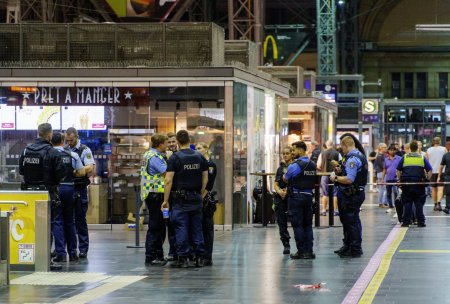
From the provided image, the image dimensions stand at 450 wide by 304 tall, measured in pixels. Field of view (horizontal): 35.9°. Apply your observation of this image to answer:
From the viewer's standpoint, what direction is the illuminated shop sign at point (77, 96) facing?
toward the camera

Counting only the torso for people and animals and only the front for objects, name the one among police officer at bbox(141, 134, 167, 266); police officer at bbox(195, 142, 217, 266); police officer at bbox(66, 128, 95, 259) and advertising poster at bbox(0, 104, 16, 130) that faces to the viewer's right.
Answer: police officer at bbox(141, 134, 167, 266)

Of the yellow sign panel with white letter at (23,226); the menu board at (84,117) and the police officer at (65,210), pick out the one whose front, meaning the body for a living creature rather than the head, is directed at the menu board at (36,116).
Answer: the police officer

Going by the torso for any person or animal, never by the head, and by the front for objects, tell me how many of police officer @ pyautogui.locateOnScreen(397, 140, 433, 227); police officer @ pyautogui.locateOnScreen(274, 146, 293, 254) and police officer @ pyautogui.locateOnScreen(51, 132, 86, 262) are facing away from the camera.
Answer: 2

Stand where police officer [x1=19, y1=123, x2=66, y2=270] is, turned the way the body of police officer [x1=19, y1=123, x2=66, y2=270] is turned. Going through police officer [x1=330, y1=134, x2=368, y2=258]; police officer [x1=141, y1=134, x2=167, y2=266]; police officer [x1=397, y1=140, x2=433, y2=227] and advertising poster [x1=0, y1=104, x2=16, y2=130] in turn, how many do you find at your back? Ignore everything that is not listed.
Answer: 0

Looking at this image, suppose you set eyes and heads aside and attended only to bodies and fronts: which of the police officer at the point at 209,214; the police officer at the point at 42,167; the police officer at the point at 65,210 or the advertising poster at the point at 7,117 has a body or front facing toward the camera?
the advertising poster

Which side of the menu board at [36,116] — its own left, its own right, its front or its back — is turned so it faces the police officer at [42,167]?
front

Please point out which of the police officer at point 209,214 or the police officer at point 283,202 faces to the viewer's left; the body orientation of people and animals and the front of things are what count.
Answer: the police officer at point 209,214

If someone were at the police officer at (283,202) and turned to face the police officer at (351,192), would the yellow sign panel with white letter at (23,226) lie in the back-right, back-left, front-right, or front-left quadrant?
back-right

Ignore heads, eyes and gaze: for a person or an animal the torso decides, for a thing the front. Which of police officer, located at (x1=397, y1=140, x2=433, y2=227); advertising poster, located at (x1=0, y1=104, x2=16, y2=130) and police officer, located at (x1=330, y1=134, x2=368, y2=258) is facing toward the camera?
the advertising poster

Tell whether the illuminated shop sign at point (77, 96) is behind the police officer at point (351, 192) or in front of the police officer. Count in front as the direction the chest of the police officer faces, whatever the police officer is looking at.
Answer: in front

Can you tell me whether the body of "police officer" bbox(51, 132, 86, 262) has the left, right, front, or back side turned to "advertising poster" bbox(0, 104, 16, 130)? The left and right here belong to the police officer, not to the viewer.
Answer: front

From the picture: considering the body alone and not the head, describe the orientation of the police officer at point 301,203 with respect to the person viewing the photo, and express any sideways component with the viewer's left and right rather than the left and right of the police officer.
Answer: facing away from the viewer and to the left of the viewer

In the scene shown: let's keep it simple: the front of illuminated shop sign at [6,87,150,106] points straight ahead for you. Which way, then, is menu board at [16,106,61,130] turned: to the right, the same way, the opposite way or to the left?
the same way

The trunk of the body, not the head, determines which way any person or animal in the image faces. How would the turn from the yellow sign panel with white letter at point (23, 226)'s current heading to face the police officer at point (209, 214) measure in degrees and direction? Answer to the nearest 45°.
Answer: approximately 90° to its left

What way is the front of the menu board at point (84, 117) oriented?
toward the camera

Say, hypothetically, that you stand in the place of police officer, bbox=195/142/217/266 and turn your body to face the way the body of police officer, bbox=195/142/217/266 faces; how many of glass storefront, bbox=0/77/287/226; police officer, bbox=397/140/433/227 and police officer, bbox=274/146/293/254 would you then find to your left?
0

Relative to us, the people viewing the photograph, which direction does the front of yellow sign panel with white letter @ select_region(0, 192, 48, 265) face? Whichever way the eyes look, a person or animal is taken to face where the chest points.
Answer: facing the viewer

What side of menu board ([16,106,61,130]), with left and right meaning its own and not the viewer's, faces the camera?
front

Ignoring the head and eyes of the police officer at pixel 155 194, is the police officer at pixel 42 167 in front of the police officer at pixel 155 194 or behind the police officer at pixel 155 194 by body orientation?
behind
